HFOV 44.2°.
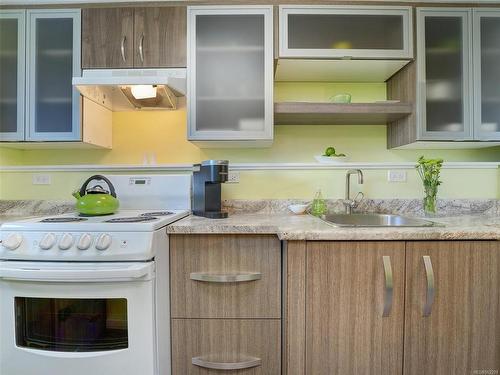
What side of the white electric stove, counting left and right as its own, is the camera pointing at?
front

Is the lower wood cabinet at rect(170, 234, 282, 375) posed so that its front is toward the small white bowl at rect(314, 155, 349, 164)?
no

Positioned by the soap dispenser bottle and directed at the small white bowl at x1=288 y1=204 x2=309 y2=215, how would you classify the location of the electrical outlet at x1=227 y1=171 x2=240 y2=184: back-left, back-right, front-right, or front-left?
front-right

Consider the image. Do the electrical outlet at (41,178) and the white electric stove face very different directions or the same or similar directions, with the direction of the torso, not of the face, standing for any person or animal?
same or similar directions

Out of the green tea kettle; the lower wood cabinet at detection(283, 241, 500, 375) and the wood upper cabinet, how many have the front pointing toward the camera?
2

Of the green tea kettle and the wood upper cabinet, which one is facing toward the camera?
the wood upper cabinet

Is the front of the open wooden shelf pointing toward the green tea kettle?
no

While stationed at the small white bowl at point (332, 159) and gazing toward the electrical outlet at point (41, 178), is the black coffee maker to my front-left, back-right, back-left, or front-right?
front-left

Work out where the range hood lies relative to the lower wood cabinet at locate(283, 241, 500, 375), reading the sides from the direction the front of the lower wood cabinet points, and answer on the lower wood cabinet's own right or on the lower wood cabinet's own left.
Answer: on the lower wood cabinet's own right

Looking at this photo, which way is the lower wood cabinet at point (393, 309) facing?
toward the camera

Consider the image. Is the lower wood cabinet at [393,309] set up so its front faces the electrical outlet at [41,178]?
no

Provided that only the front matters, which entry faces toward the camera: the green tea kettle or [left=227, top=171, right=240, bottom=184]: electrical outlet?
the electrical outlet

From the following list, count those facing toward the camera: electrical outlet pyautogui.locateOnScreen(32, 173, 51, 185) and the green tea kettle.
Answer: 1

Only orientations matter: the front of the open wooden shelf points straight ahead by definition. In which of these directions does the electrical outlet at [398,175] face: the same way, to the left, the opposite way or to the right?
the same way

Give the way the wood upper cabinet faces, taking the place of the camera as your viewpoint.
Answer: facing the viewer

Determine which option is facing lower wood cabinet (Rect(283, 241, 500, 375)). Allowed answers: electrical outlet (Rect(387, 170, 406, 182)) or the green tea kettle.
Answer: the electrical outlet
